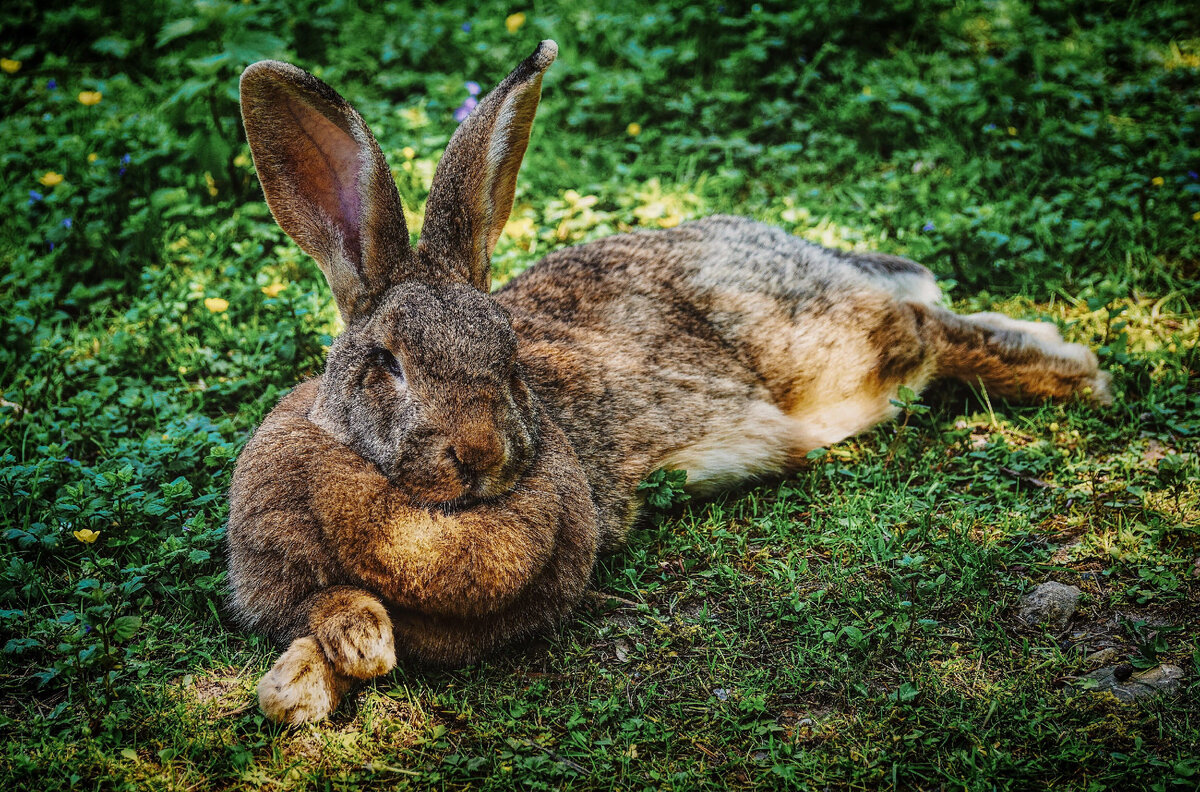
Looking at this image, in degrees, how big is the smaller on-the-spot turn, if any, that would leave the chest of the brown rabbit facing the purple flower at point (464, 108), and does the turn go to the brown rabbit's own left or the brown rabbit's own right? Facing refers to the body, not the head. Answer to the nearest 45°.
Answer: approximately 135° to the brown rabbit's own right

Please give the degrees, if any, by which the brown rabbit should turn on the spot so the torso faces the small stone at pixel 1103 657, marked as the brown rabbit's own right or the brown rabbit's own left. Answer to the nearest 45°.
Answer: approximately 135° to the brown rabbit's own left

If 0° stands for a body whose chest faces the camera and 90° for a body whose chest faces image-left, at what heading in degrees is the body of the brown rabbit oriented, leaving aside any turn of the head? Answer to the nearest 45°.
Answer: approximately 45°
